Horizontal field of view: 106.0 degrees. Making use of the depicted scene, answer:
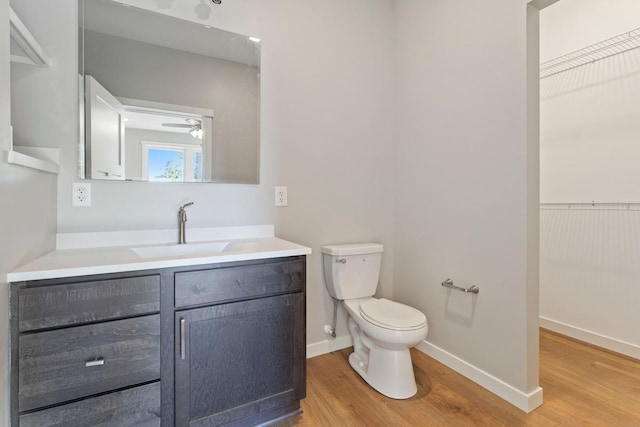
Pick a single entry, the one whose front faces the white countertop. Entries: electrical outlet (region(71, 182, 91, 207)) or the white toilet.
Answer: the electrical outlet

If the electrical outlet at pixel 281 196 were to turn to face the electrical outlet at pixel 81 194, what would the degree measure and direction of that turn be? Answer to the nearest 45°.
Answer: approximately 90° to its right

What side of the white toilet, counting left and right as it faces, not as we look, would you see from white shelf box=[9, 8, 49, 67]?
right

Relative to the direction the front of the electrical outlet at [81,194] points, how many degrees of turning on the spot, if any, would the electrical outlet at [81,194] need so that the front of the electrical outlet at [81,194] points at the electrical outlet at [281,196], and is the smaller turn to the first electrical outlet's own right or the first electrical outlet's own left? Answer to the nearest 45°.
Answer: approximately 90° to the first electrical outlet's own left

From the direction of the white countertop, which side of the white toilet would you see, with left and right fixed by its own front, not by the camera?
right

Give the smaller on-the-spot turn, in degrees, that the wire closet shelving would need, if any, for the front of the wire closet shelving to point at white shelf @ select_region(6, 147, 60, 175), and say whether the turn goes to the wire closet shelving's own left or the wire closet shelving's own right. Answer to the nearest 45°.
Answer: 0° — it already faces it

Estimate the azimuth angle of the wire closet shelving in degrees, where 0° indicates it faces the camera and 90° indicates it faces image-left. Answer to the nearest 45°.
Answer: approximately 45°

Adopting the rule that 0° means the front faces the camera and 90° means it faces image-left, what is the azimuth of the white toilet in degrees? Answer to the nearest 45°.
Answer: approximately 315°
